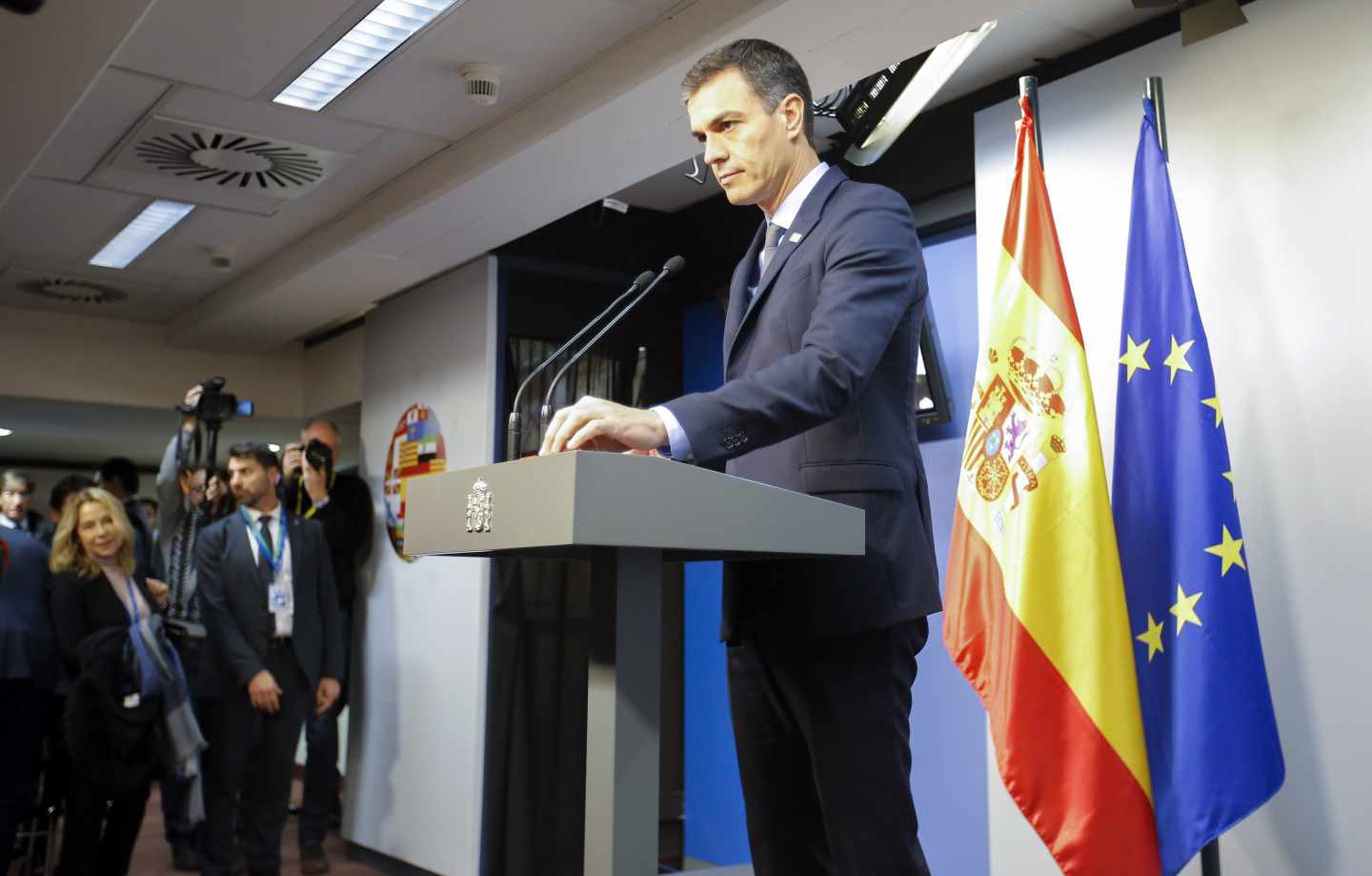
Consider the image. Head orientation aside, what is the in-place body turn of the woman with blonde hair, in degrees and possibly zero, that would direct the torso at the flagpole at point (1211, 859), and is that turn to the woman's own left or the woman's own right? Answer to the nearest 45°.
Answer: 0° — they already face it

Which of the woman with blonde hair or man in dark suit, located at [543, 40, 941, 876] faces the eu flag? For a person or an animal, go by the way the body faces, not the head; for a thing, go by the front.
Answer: the woman with blonde hair

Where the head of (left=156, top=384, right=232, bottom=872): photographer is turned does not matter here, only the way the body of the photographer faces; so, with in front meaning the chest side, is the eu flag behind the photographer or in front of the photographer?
in front

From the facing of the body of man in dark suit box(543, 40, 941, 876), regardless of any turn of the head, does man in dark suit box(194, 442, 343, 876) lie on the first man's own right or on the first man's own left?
on the first man's own right

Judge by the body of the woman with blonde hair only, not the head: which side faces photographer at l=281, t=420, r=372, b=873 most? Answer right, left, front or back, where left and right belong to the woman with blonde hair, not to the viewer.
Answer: left

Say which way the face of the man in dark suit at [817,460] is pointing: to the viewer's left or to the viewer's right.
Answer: to the viewer's left

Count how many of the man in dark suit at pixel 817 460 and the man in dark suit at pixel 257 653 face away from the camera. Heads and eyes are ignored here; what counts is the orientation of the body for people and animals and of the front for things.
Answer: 0

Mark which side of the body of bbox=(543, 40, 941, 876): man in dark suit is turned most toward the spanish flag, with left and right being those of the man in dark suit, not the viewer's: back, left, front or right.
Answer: back

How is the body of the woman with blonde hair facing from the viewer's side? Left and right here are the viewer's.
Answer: facing the viewer and to the right of the viewer

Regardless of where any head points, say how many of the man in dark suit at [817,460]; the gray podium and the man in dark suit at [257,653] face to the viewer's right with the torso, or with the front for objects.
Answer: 0

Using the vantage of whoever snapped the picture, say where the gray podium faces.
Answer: facing the viewer and to the left of the viewer

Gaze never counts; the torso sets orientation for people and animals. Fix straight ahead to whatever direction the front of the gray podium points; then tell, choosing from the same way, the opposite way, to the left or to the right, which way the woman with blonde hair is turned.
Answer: to the left

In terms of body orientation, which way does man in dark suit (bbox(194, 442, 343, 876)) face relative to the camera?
toward the camera
